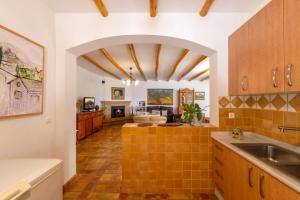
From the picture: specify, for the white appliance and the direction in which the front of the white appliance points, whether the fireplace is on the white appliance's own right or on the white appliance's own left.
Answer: on the white appliance's own left

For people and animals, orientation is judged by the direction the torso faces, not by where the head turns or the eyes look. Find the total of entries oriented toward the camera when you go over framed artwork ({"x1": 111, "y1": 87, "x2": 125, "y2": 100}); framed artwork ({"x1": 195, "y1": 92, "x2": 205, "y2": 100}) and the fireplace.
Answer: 3

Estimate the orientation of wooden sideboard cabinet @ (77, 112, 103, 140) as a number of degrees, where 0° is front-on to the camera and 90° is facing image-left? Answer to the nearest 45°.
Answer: approximately 315°

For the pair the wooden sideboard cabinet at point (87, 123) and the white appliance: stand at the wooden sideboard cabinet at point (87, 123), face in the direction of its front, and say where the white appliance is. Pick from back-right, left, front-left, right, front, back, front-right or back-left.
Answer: front-right

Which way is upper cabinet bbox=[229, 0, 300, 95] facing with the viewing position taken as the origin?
facing the viewer and to the left of the viewer

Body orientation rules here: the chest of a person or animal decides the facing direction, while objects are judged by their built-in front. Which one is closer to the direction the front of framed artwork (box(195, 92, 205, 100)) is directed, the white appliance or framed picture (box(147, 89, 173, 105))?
the white appliance

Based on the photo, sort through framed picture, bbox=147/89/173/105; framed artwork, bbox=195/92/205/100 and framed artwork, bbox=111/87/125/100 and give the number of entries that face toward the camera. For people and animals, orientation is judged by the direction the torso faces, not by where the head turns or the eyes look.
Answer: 3

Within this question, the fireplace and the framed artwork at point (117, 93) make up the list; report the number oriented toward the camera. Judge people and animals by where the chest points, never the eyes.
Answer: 2

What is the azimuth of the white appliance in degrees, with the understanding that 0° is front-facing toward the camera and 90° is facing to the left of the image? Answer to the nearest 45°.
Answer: approximately 315°
